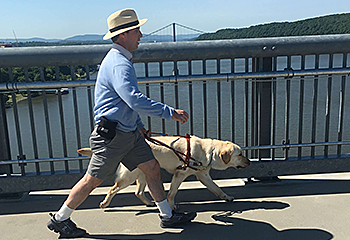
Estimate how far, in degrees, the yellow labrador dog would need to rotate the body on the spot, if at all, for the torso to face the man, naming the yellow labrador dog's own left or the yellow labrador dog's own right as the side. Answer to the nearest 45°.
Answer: approximately 135° to the yellow labrador dog's own right

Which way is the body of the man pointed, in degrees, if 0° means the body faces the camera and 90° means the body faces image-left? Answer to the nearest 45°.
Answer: approximately 270°

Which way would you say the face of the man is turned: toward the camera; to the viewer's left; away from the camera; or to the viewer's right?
to the viewer's right

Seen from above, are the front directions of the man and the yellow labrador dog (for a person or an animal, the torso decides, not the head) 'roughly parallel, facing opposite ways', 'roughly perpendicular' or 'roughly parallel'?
roughly parallel

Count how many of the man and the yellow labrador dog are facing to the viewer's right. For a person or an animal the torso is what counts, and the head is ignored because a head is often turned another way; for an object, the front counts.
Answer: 2

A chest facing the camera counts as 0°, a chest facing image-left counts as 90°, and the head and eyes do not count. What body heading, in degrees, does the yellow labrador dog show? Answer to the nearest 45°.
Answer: approximately 270°

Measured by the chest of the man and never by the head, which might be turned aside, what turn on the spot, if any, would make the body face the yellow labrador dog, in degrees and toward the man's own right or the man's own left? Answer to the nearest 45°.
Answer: approximately 45° to the man's own left
